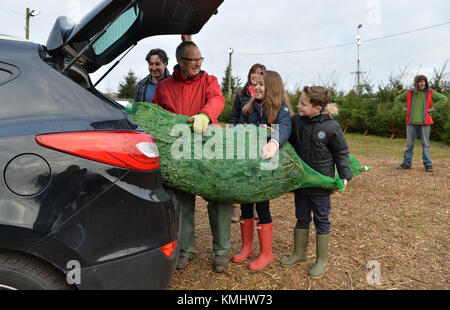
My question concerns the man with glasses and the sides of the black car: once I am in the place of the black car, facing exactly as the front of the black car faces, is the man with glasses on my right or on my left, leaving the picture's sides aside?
on my right

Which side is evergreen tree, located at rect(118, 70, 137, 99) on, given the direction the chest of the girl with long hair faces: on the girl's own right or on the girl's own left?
on the girl's own right

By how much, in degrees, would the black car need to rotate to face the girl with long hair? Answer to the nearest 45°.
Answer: approximately 135° to its right

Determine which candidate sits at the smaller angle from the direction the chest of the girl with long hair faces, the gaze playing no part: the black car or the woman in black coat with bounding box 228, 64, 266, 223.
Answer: the black car

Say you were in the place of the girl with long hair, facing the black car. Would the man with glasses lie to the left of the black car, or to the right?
right

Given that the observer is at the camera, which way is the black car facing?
facing to the left of the viewer

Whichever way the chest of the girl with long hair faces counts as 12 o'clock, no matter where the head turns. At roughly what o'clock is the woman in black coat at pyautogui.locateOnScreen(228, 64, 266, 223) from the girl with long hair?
The woman in black coat is roughly at 4 o'clock from the girl with long hair.

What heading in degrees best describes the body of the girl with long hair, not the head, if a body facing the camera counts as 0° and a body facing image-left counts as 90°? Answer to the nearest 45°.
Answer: approximately 45°

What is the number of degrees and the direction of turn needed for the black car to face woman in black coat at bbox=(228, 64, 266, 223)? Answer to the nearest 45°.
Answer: approximately 135° to its right

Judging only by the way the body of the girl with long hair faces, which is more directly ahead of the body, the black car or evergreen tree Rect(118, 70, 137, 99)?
the black car

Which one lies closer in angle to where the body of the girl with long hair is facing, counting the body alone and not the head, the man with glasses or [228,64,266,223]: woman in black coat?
the man with glasses
